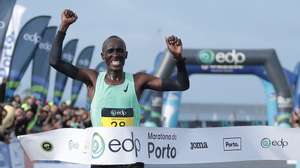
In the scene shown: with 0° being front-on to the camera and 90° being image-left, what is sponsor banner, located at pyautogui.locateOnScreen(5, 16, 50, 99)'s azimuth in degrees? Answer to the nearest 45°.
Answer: approximately 0°

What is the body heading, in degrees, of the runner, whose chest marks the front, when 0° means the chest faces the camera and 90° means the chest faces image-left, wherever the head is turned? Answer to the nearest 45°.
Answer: approximately 0°

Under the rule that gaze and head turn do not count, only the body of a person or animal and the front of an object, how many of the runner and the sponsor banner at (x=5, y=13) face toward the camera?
2

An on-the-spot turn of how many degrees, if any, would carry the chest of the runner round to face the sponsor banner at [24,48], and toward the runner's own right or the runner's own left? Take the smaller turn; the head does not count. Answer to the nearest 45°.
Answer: approximately 180°

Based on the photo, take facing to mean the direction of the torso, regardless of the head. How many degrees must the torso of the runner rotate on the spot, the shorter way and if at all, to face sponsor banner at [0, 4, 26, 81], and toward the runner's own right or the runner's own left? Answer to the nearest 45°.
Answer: approximately 180°

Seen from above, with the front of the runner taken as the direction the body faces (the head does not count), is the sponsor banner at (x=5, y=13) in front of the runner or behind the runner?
behind
